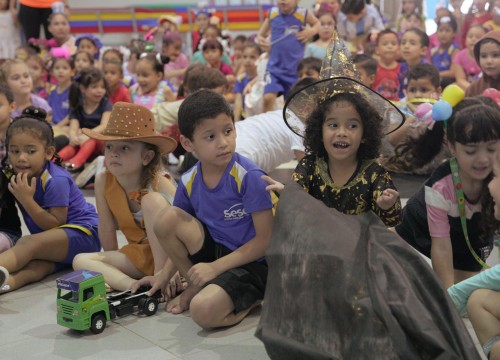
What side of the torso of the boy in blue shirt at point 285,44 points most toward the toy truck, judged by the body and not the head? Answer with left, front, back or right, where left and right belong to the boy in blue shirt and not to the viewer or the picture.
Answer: front

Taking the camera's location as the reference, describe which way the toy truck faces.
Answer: facing the viewer and to the left of the viewer

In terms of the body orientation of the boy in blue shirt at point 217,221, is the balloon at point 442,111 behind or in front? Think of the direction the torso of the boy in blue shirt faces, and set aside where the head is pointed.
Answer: behind

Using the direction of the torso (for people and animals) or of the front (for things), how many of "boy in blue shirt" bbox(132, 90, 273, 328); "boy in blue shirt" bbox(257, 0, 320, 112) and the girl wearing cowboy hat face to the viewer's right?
0

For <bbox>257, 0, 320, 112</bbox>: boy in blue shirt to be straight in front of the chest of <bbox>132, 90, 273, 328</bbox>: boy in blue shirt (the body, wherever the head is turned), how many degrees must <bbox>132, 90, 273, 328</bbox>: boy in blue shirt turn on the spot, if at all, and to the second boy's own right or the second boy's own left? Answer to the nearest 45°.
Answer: approximately 135° to the second boy's own right

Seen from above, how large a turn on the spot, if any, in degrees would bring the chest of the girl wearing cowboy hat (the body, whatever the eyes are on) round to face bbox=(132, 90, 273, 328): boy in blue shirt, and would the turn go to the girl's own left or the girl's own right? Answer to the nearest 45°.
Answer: approximately 90° to the girl's own left

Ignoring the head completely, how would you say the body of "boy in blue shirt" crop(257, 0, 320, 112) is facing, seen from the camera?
toward the camera

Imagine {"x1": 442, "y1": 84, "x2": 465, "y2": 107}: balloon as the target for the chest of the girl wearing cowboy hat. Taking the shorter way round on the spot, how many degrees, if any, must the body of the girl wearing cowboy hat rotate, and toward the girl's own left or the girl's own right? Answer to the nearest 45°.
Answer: approximately 135° to the girl's own left

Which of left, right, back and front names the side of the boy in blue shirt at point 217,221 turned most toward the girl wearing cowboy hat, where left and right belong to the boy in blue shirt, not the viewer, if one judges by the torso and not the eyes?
right

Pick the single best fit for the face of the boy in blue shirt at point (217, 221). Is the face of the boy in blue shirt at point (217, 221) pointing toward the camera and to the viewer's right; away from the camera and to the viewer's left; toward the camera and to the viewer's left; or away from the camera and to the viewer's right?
toward the camera and to the viewer's right

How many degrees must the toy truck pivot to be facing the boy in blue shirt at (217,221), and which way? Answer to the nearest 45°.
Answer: approximately 135° to its left

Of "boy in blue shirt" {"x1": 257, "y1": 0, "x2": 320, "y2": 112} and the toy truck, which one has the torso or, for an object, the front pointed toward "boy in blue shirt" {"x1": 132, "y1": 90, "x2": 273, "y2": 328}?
"boy in blue shirt" {"x1": 257, "y1": 0, "x2": 320, "y2": 112}

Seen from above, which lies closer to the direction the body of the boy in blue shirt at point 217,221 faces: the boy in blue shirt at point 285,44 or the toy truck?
the toy truck

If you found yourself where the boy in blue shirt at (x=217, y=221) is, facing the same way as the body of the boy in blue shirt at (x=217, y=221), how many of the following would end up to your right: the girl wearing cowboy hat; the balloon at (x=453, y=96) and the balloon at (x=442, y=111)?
1

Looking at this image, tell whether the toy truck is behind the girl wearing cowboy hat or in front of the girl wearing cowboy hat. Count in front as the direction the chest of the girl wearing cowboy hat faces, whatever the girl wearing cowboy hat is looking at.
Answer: in front

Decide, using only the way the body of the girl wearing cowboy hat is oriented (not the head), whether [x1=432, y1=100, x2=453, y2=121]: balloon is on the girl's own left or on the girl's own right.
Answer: on the girl's own left

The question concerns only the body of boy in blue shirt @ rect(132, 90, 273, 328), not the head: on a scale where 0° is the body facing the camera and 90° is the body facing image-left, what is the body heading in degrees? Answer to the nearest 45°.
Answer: approximately 45°
